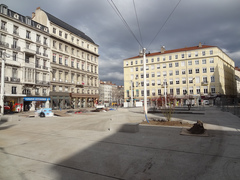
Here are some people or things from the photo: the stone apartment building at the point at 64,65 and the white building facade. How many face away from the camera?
0

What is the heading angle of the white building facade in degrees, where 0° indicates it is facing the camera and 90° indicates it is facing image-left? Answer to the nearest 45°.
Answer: approximately 315°

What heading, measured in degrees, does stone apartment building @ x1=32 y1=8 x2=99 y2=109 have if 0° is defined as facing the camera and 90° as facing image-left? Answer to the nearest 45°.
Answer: approximately 315°
